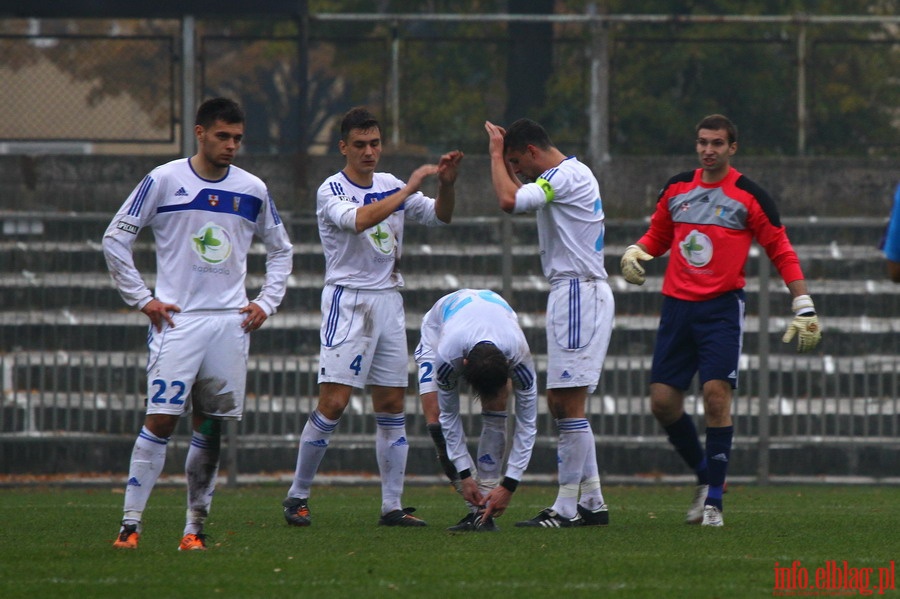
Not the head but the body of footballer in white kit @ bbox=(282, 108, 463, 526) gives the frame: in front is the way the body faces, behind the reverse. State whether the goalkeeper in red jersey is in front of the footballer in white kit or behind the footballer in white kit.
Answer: in front

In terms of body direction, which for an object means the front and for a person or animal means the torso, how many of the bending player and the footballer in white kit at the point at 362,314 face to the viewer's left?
0

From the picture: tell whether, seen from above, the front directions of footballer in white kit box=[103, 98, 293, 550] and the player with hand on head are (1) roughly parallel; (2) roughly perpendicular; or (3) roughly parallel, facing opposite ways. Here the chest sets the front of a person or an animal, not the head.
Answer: roughly perpendicular

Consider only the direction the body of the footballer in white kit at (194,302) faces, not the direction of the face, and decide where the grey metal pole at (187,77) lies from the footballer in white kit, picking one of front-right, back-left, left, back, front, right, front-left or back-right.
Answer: back

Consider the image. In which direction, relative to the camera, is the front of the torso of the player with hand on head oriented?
to the viewer's left

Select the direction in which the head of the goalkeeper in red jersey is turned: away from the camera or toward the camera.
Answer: toward the camera

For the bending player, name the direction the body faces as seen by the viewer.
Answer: toward the camera

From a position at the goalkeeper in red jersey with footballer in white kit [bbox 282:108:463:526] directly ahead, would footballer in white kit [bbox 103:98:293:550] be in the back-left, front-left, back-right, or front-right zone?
front-left

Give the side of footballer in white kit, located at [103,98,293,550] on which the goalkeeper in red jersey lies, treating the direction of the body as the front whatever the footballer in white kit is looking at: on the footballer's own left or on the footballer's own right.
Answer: on the footballer's own left

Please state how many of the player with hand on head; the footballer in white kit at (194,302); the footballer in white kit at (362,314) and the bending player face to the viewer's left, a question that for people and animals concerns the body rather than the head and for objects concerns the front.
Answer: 1

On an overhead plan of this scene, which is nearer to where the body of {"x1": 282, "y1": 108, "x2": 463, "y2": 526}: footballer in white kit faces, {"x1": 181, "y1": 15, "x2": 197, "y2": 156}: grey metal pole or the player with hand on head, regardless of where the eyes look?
the player with hand on head

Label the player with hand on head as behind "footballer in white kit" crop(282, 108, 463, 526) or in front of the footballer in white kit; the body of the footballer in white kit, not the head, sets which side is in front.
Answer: in front
